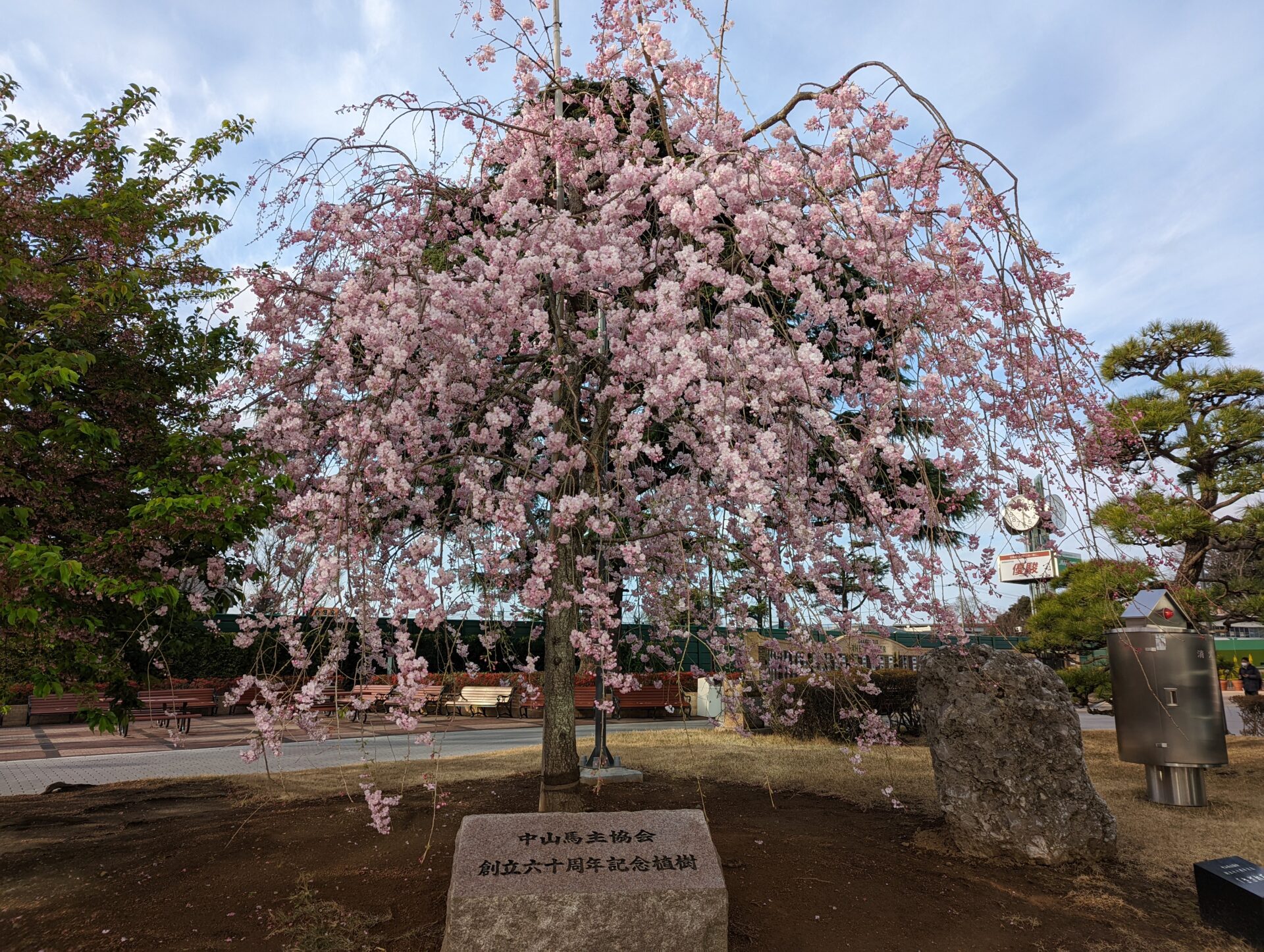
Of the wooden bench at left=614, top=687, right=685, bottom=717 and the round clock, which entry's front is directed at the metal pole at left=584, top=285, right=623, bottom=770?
the wooden bench

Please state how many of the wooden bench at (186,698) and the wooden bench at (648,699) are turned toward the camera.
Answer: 2

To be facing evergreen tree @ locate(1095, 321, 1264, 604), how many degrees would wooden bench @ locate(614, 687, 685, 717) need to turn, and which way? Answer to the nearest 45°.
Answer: approximately 45° to its left

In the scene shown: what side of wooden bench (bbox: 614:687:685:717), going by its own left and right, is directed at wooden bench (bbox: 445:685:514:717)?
right

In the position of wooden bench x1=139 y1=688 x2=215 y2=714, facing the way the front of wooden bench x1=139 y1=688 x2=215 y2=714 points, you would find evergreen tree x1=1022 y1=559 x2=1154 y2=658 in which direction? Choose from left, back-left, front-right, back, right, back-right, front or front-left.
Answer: front-left

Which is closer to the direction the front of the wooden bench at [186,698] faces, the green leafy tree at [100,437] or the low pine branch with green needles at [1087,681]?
the green leafy tree

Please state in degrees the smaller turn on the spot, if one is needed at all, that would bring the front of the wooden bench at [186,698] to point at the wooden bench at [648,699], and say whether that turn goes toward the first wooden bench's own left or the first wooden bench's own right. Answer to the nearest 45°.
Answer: approximately 90° to the first wooden bench's own left

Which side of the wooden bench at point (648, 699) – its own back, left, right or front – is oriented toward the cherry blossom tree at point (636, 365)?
front

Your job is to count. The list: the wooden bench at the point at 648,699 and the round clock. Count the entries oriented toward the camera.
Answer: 2

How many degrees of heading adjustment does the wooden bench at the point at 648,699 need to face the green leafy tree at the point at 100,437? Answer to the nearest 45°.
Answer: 0° — it already faces it

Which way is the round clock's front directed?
toward the camera

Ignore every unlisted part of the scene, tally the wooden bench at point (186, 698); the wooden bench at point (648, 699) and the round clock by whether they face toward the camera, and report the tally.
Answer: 3

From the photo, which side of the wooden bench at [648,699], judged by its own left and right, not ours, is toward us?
front

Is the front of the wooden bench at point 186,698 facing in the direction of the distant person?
no

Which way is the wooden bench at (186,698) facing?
toward the camera
